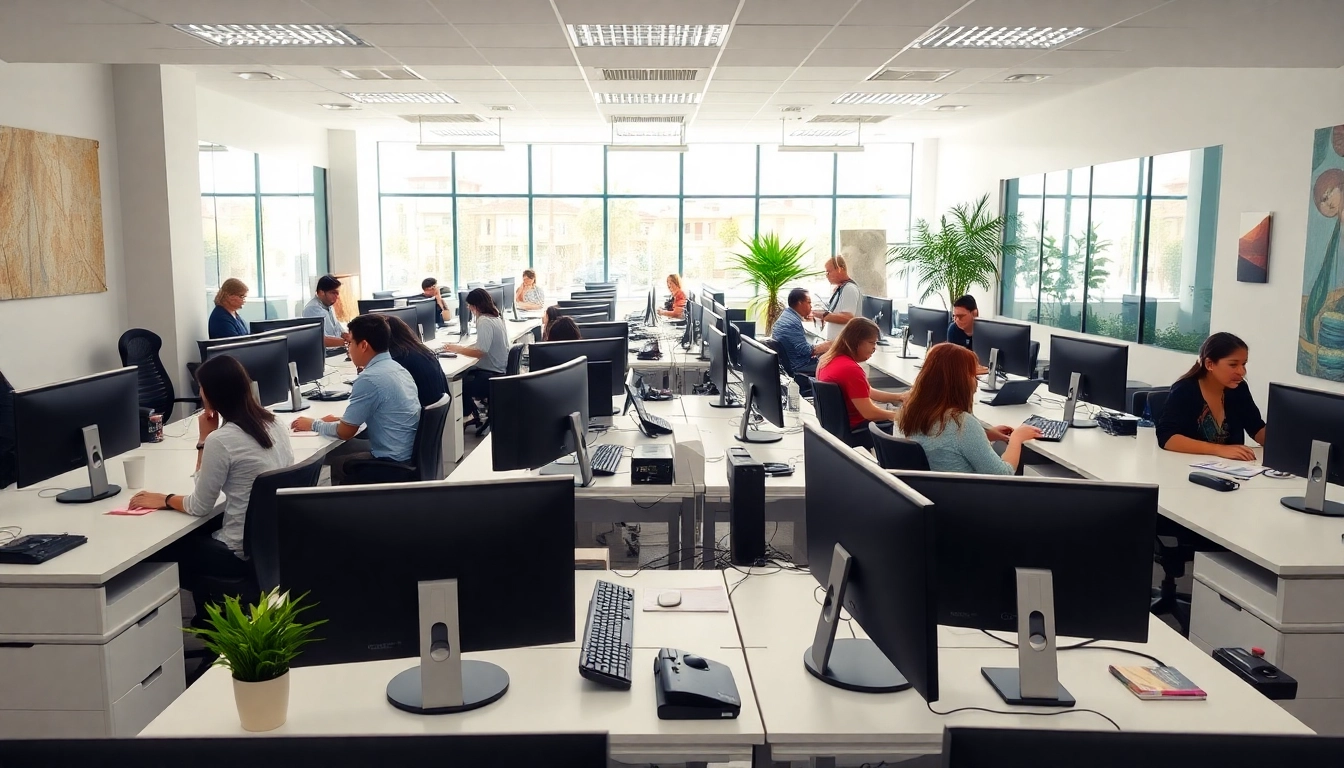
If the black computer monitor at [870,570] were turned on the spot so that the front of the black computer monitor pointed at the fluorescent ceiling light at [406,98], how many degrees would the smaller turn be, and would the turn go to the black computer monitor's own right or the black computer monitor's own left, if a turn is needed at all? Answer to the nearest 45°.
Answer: approximately 90° to the black computer monitor's own left

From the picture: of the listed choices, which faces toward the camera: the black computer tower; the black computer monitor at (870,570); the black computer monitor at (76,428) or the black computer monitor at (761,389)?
the black computer tower

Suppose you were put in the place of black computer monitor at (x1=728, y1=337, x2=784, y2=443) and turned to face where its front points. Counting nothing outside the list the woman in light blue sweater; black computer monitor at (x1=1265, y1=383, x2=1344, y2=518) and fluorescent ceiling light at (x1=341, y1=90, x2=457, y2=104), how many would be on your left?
1

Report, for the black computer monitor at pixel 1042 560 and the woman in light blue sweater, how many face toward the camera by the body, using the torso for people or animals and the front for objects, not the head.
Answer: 0

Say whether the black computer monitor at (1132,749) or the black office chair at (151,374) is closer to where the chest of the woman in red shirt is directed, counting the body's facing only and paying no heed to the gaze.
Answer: the black computer monitor

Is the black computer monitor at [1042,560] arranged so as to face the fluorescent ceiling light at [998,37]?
yes

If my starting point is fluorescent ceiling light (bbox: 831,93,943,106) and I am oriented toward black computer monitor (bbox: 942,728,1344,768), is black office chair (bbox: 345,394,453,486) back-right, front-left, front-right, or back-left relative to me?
front-right

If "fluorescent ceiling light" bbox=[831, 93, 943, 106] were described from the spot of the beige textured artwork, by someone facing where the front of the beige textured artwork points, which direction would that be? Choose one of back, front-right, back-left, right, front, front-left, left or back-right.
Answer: front-left

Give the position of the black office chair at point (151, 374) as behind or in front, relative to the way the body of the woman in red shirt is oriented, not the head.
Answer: behind

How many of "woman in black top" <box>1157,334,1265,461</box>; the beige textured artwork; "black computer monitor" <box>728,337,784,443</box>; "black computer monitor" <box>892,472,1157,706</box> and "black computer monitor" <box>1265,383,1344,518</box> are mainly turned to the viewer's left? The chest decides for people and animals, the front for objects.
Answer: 0

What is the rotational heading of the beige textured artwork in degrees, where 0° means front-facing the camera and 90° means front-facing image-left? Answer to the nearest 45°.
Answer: approximately 315°

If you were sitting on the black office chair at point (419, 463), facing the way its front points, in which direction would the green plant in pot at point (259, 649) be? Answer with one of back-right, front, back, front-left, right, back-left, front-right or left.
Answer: left

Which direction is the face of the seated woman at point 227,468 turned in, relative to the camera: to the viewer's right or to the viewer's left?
to the viewer's left

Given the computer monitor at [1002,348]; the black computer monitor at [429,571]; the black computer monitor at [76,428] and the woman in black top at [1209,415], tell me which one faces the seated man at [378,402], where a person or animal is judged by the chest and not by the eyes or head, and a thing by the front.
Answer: the black computer monitor at [429,571]

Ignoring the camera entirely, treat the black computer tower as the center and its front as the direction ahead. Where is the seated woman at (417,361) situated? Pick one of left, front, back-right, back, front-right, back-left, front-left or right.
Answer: back-right
